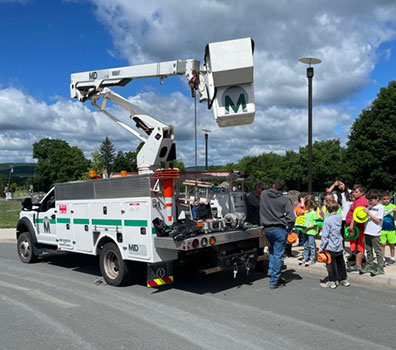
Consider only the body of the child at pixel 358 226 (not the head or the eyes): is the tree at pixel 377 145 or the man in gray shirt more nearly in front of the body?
the man in gray shirt

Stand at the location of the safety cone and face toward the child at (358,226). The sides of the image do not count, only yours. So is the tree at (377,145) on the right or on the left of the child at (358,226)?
left

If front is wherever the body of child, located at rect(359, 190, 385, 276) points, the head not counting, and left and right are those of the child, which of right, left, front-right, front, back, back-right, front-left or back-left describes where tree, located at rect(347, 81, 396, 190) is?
back-right

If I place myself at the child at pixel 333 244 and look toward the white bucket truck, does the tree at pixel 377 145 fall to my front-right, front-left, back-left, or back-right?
back-right

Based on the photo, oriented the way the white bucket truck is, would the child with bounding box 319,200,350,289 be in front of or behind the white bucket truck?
behind

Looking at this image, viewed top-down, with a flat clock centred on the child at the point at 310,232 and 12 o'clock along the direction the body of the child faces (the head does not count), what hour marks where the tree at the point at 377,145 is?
The tree is roughly at 5 o'clock from the child.

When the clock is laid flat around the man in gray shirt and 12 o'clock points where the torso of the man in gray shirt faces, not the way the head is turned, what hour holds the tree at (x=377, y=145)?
The tree is roughly at 1 o'clock from the man in gray shirt.

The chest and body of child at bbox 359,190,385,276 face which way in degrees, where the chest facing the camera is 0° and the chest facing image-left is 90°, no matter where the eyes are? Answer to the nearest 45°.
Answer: approximately 45°

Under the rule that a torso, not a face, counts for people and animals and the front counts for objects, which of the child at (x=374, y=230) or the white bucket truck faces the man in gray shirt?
the child

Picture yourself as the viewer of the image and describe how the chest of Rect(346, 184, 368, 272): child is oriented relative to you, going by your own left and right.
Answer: facing to the left of the viewer

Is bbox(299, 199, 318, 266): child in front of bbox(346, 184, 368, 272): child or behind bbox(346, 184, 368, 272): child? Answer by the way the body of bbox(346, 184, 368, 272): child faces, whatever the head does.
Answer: in front

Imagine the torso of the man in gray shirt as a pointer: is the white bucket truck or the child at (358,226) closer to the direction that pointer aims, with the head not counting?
the child

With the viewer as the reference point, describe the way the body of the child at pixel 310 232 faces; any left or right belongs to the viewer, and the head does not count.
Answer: facing the viewer and to the left of the viewer
